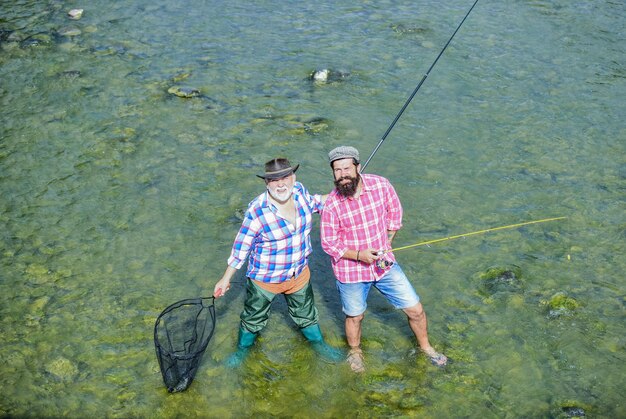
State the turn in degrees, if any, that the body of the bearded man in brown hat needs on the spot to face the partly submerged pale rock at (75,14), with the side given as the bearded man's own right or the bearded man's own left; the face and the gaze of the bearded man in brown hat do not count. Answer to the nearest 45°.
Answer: approximately 135° to the bearded man's own right

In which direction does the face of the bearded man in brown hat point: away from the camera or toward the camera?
toward the camera

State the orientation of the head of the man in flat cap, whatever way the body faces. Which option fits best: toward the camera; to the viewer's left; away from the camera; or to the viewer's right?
toward the camera

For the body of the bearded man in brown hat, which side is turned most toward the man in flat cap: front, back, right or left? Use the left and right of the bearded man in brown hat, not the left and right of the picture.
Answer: left

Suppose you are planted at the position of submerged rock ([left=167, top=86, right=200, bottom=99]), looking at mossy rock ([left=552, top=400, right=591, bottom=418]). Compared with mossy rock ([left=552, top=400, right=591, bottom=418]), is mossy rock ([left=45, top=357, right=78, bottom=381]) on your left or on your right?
right

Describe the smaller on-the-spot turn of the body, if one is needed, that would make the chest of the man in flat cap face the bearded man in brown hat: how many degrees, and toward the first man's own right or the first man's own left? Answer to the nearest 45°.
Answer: approximately 90° to the first man's own right

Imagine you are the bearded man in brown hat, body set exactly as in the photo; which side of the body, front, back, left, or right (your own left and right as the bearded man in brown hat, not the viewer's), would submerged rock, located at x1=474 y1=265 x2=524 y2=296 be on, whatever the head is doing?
left

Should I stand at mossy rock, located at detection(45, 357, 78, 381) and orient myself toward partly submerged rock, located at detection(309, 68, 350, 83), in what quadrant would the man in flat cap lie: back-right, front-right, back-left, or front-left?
front-right

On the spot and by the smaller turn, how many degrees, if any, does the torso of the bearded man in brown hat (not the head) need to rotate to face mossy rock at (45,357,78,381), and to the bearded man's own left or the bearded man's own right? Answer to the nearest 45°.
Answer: approximately 90° to the bearded man's own right

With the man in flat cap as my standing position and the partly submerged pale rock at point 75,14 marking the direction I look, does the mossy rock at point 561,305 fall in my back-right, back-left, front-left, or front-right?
back-right

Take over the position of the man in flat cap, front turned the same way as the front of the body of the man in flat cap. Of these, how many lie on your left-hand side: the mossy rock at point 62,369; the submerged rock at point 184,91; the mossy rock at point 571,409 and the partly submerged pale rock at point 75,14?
1

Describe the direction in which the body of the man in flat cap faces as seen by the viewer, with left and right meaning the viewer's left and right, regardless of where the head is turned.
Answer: facing the viewer

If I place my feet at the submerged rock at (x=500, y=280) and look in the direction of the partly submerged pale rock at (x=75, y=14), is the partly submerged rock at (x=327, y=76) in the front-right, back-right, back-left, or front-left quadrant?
front-right

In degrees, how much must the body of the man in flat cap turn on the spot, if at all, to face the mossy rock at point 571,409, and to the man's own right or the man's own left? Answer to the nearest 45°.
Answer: approximately 90° to the man's own left

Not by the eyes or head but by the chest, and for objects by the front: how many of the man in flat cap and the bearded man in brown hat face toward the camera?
2

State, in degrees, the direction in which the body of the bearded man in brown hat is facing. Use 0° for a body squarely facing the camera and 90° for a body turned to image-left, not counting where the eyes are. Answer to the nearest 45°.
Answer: approximately 0°

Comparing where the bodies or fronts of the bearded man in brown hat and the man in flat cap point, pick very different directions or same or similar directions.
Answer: same or similar directions
